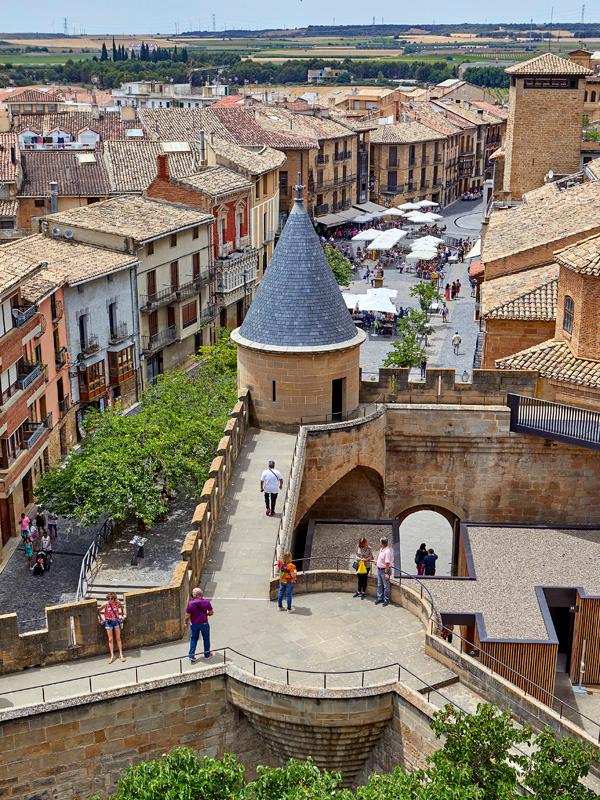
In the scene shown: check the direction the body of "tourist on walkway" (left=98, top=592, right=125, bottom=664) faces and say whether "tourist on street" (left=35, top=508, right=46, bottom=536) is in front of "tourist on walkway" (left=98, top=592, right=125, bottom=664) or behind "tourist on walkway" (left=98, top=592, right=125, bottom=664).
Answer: behind
